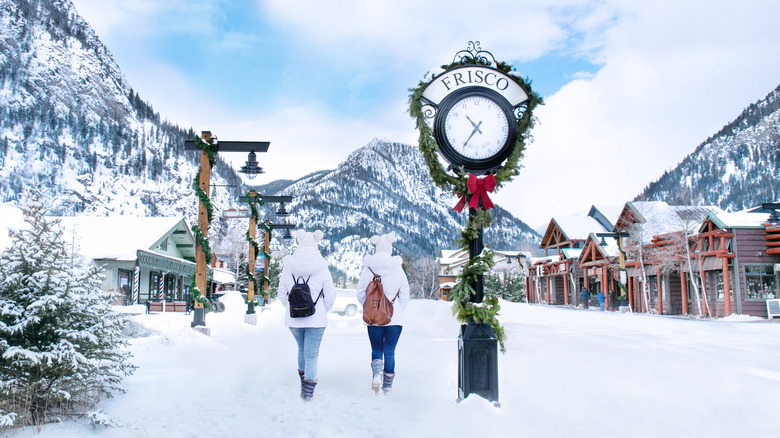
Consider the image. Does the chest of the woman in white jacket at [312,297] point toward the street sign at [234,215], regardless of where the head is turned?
yes

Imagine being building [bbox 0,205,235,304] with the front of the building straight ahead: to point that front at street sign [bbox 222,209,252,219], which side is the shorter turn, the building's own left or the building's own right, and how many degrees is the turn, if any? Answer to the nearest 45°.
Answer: approximately 45° to the building's own right

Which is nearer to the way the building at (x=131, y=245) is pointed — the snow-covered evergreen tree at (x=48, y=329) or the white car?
the white car

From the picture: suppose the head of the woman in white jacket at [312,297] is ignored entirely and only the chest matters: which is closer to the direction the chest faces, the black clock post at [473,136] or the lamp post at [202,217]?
the lamp post

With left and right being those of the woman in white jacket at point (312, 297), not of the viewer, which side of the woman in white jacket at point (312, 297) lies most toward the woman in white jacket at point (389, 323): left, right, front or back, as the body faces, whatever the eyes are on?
right

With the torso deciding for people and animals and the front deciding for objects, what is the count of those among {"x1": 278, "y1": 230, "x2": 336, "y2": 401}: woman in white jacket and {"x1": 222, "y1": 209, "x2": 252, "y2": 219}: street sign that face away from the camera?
1

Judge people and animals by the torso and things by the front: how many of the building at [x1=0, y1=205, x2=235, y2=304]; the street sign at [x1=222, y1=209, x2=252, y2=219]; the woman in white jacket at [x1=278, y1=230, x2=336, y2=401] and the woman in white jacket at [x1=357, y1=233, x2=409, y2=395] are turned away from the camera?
2

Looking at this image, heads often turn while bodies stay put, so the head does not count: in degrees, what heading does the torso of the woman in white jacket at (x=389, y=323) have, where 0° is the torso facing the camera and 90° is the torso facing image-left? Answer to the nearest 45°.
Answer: approximately 180°

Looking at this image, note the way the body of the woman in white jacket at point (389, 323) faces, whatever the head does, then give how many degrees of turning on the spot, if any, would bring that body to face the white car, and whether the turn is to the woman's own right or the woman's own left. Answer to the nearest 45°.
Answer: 0° — they already face it

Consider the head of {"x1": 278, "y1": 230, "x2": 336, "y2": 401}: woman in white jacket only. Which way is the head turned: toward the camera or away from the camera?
away from the camera

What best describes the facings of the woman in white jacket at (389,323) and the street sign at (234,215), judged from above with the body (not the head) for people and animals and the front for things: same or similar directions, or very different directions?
very different directions
